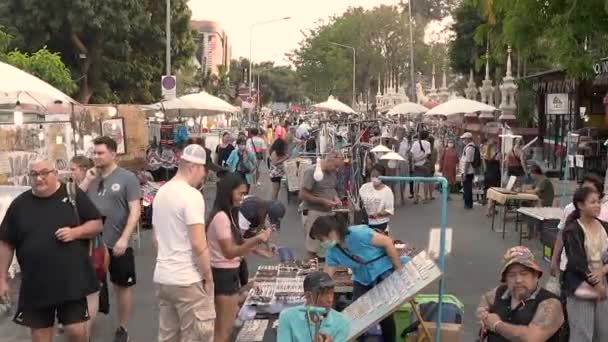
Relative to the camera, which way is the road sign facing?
toward the camera

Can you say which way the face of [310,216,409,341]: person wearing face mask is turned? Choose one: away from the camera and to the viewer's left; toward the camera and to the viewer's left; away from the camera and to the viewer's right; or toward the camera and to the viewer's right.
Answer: toward the camera and to the viewer's left

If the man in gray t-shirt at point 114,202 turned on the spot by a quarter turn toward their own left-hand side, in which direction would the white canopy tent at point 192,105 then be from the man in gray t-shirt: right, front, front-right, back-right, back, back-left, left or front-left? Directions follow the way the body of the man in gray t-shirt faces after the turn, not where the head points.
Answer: back-left

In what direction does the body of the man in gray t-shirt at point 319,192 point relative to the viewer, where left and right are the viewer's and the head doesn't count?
facing the viewer and to the right of the viewer

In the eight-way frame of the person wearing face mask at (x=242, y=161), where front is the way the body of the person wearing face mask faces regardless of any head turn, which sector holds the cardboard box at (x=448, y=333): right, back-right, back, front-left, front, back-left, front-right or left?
front

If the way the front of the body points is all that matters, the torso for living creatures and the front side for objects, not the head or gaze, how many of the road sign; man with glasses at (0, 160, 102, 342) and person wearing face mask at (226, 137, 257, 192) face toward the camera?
3

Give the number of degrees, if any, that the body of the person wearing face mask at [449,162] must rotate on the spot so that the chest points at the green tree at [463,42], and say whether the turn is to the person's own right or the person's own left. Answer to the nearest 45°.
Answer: approximately 180°

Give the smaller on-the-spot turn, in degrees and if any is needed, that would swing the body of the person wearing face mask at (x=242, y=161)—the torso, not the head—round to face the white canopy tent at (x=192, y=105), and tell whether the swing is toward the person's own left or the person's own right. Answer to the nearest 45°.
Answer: approximately 180°

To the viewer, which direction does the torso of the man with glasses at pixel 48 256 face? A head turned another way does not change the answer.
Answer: toward the camera

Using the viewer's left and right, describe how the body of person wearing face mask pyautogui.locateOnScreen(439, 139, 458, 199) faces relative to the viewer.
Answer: facing the viewer

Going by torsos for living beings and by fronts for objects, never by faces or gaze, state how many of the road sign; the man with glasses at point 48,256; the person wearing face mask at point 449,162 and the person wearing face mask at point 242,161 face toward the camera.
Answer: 4

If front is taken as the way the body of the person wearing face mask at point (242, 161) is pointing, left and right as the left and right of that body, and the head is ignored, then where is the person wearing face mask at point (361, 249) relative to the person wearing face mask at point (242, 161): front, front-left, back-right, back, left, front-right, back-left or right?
front

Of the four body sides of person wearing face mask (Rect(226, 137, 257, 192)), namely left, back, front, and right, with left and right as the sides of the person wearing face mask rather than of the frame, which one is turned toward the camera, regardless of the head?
front

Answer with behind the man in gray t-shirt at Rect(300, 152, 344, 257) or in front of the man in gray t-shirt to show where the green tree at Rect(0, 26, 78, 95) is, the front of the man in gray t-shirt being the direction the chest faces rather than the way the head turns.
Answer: behind
